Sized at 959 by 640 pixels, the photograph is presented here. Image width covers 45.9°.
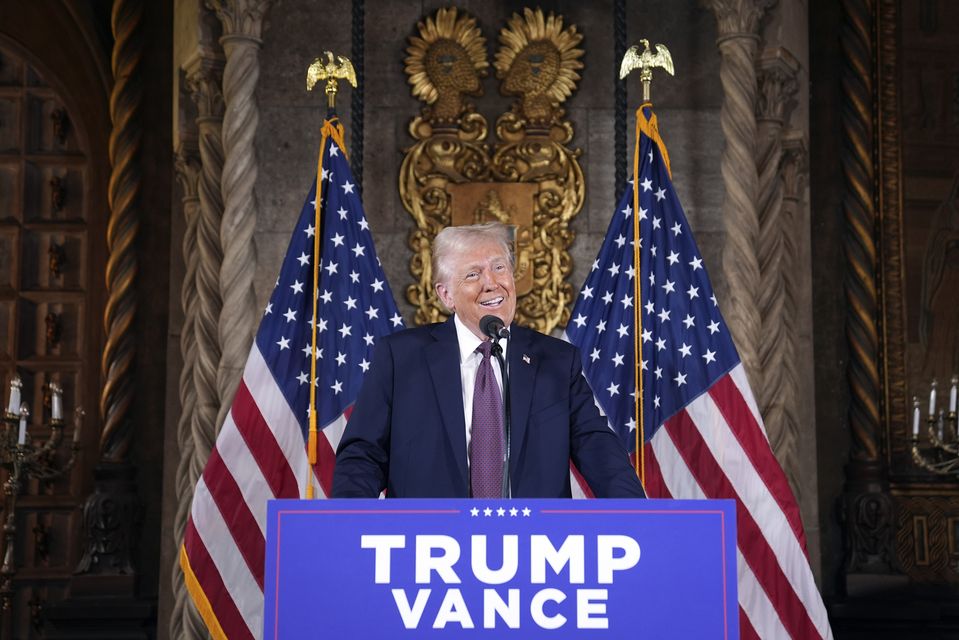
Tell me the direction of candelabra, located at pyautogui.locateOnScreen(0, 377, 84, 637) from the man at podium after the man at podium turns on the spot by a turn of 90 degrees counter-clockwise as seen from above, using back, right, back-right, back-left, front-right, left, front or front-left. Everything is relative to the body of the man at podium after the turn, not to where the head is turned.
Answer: back-left

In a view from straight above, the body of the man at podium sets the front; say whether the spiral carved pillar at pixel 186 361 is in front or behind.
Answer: behind

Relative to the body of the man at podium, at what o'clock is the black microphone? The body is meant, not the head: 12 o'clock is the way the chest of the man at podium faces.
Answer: The black microphone is roughly at 12 o'clock from the man at podium.

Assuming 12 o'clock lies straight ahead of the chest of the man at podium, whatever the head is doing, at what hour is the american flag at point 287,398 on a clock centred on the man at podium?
The american flag is roughly at 5 o'clock from the man at podium.

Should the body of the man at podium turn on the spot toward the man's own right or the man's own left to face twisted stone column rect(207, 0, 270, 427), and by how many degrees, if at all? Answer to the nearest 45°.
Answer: approximately 135° to the man's own right

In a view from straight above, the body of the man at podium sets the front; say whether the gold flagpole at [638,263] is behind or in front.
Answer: behind

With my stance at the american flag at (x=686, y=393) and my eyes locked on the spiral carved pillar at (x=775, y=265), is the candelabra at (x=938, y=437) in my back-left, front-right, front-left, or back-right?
front-right

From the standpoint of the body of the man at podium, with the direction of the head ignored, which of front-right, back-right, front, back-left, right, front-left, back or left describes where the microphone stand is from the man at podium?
front

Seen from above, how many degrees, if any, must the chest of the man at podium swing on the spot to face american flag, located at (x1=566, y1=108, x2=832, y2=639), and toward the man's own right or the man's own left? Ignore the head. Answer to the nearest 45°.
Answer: approximately 135° to the man's own left

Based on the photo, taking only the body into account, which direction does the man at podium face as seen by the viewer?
toward the camera

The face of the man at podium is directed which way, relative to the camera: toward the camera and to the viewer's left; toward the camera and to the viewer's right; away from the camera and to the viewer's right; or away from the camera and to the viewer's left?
toward the camera and to the viewer's right
